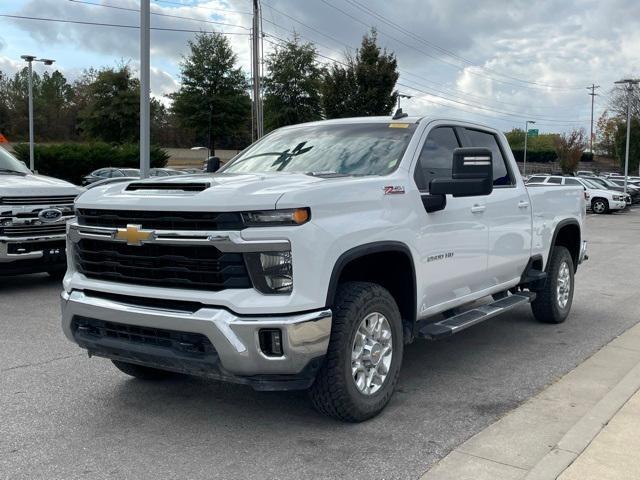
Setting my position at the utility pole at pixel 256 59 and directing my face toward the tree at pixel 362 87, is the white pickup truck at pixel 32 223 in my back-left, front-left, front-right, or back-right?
back-right

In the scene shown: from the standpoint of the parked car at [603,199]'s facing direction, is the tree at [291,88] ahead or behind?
behind

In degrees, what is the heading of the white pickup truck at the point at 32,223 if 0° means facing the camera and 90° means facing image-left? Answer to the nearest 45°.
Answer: approximately 315°

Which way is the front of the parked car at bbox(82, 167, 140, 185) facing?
to the viewer's left

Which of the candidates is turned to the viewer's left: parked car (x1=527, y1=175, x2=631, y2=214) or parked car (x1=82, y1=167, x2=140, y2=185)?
parked car (x1=82, y1=167, x2=140, y2=185)

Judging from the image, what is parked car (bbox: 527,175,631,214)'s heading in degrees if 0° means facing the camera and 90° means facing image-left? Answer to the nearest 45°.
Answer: approximately 315°

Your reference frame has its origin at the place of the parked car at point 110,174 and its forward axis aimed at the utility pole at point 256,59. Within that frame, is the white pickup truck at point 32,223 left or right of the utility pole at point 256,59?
right

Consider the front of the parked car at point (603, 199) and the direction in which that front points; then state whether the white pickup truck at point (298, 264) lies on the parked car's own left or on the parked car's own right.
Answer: on the parked car's own right

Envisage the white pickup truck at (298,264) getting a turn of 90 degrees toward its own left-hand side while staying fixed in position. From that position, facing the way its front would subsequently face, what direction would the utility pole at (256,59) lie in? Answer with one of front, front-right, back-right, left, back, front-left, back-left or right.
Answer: back-left

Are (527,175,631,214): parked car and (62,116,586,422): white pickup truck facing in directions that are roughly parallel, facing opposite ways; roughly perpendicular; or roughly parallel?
roughly perpendicular

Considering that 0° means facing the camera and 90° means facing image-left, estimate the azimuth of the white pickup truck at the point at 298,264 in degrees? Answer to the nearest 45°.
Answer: approximately 45°
